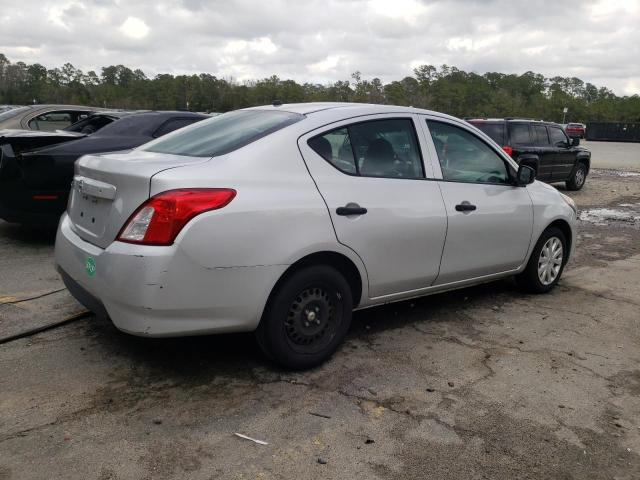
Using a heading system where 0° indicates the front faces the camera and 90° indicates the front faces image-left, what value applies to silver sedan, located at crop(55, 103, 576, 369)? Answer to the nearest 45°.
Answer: approximately 225°

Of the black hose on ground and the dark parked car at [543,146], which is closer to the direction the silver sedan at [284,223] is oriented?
the dark parked car

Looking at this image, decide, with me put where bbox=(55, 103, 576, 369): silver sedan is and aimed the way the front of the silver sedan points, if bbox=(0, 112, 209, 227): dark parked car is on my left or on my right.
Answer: on my left

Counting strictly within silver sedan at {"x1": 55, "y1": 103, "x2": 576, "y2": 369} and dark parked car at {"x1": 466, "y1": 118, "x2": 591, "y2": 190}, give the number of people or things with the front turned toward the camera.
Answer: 0

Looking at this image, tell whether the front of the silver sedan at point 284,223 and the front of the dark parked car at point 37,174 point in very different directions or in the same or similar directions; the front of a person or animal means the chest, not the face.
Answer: same or similar directions

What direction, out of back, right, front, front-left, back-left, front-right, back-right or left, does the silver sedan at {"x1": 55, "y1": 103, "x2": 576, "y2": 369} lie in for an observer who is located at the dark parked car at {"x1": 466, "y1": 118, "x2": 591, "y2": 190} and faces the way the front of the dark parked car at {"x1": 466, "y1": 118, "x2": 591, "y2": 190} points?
back-right

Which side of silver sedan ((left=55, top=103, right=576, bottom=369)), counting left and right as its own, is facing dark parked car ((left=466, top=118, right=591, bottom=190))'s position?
front

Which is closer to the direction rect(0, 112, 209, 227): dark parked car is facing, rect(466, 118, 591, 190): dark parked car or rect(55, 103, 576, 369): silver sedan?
the dark parked car

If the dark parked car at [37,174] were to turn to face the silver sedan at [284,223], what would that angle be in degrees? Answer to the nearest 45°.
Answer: approximately 90° to its right

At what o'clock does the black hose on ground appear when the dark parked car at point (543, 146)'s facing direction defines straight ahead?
The black hose on ground is roughly at 5 o'clock from the dark parked car.

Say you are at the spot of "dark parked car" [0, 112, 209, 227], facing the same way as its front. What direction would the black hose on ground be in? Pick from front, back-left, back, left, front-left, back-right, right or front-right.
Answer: back-right

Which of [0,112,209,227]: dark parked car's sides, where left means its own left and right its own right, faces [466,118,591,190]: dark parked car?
front
